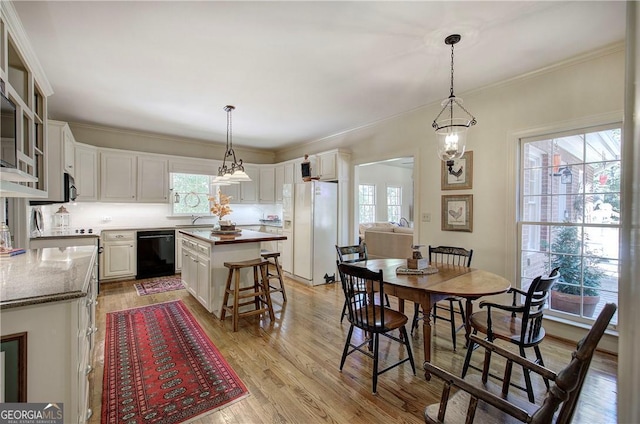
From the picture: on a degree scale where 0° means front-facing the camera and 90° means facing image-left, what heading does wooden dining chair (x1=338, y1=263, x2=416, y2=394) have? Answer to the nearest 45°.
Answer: approximately 225°

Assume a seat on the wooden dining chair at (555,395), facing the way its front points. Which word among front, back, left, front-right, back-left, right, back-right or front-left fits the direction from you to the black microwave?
front-left

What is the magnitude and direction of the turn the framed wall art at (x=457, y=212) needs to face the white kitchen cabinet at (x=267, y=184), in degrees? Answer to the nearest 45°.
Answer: approximately 45° to its right

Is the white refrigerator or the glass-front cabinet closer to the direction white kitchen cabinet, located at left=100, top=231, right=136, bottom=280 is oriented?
the glass-front cabinet

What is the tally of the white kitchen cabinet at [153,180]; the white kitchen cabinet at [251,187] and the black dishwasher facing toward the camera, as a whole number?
3

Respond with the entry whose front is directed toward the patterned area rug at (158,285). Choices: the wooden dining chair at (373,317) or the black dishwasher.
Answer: the black dishwasher

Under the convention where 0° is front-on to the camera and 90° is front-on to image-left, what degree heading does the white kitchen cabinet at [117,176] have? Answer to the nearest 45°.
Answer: approximately 0°

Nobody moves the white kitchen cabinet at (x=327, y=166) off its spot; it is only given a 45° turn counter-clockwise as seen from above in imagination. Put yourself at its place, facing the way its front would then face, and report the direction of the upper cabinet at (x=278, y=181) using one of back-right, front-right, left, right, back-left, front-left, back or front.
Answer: back-right

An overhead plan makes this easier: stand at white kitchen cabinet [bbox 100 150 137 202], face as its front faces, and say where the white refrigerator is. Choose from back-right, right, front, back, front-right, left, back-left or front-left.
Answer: front-left

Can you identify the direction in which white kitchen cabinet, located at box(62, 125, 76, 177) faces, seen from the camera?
facing to the right of the viewer

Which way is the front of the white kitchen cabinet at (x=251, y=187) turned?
toward the camera

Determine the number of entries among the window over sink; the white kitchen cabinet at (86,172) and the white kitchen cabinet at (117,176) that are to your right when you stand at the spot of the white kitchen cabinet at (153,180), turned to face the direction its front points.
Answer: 2

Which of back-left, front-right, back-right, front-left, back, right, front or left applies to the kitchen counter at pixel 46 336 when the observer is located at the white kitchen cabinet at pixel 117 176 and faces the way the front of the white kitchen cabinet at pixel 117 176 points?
front

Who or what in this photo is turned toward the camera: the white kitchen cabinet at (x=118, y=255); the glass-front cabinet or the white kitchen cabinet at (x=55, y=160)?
the white kitchen cabinet at (x=118, y=255)

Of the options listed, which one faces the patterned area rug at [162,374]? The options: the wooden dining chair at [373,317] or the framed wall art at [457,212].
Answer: the framed wall art

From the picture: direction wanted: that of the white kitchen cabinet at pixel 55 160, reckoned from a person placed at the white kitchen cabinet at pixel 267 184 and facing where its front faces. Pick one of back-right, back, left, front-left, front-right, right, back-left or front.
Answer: front-right

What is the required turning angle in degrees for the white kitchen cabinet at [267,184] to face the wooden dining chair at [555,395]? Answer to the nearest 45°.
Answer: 0° — it already faces it

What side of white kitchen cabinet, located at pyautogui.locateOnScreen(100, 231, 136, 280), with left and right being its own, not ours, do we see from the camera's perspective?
front

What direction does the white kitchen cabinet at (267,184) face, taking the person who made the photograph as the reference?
facing the viewer

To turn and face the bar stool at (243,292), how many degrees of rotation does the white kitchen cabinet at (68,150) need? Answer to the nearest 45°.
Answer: approximately 45° to its right

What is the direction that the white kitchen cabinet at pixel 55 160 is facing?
to the viewer's right

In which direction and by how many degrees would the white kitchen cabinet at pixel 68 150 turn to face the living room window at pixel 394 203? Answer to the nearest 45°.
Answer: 0° — it already faces it
